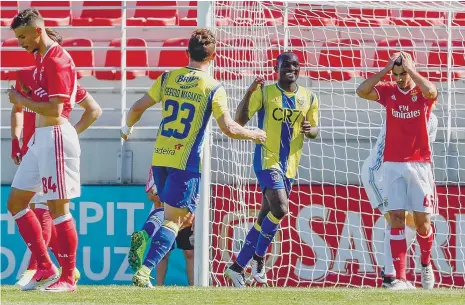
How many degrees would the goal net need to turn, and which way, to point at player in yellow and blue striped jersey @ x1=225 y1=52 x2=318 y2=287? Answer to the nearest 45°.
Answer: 0° — it already faces them

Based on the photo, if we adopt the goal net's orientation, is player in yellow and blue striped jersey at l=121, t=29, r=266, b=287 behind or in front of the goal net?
in front

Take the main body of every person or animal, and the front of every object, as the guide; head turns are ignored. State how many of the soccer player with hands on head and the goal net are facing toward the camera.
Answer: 2

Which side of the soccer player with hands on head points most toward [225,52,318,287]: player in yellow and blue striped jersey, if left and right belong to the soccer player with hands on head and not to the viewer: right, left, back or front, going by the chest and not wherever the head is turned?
right

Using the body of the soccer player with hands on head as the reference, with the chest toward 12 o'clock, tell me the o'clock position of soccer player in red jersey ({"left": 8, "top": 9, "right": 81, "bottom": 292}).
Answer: The soccer player in red jersey is roughly at 2 o'clock from the soccer player with hands on head.

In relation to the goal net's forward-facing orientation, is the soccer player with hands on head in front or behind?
in front

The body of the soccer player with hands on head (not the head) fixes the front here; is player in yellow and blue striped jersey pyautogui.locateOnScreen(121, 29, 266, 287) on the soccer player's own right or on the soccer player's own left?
on the soccer player's own right
